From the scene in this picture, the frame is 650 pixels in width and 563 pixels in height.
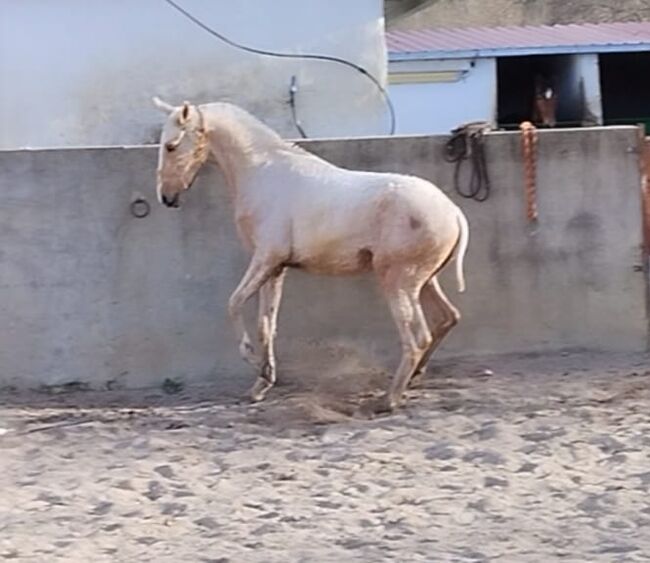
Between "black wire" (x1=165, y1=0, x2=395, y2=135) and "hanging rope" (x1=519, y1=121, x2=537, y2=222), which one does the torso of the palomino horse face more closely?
the black wire

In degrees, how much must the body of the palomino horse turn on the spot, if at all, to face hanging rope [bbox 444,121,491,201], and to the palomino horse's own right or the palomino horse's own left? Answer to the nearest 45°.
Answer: approximately 135° to the palomino horse's own right

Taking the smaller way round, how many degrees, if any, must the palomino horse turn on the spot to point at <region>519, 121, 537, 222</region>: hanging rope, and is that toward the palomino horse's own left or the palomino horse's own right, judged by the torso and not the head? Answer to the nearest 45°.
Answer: approximately 135° to the palomino horse's own right

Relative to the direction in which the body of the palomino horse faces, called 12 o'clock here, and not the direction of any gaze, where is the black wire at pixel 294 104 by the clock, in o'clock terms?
The black wire is roughly at 3 o'clock from the palomino horse.

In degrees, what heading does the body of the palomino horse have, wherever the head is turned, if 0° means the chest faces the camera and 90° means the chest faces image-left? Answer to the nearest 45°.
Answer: approximately 90°

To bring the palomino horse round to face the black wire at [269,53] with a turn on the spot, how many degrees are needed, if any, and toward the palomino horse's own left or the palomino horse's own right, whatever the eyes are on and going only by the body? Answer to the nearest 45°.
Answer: approximately 90° to the palomino horse's own right
